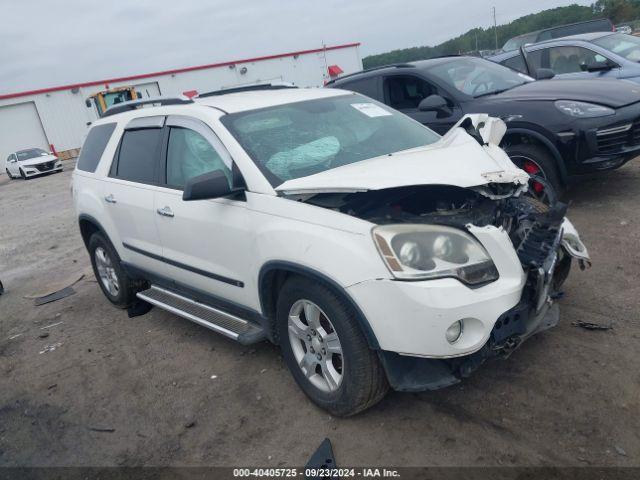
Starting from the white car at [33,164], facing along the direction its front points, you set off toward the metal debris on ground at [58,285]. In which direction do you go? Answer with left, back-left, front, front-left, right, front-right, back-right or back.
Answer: front-right

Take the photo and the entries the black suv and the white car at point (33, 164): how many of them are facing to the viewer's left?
0

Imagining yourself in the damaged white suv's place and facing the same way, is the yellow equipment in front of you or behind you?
behind

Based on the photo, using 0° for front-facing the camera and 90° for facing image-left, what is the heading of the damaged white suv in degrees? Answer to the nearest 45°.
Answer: approximately 315°

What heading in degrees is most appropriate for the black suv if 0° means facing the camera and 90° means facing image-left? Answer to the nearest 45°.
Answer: approximately 315°

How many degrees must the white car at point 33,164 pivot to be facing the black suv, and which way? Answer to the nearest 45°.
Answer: approximately 45° to its right

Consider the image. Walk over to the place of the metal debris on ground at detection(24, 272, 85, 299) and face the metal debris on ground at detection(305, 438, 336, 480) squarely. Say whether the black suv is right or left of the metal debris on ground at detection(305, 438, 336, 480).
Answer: left

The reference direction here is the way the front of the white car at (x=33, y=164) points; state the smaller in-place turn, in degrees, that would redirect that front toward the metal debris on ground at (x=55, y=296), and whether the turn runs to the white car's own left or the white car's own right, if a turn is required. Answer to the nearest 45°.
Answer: approximately 45° to the white car's own right

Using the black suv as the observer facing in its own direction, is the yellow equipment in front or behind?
behind

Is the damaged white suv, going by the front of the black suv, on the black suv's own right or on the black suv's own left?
on the black suv's own right

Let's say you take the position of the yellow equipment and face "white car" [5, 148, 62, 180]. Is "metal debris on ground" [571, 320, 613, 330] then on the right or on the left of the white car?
left

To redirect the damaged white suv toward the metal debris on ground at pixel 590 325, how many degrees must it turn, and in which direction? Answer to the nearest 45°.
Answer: approximately 45° to its left

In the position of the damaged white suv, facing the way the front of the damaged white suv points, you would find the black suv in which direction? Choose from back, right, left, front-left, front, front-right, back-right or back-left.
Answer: left

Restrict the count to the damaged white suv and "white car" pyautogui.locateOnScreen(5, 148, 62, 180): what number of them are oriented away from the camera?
0

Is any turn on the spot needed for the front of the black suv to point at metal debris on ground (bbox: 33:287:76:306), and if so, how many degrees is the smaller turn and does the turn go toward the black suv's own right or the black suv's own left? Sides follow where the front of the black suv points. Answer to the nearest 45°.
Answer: approximately 135° to the black suv's own right

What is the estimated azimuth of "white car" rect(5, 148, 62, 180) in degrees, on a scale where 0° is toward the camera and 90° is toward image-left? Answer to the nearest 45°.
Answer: approximately 315°
